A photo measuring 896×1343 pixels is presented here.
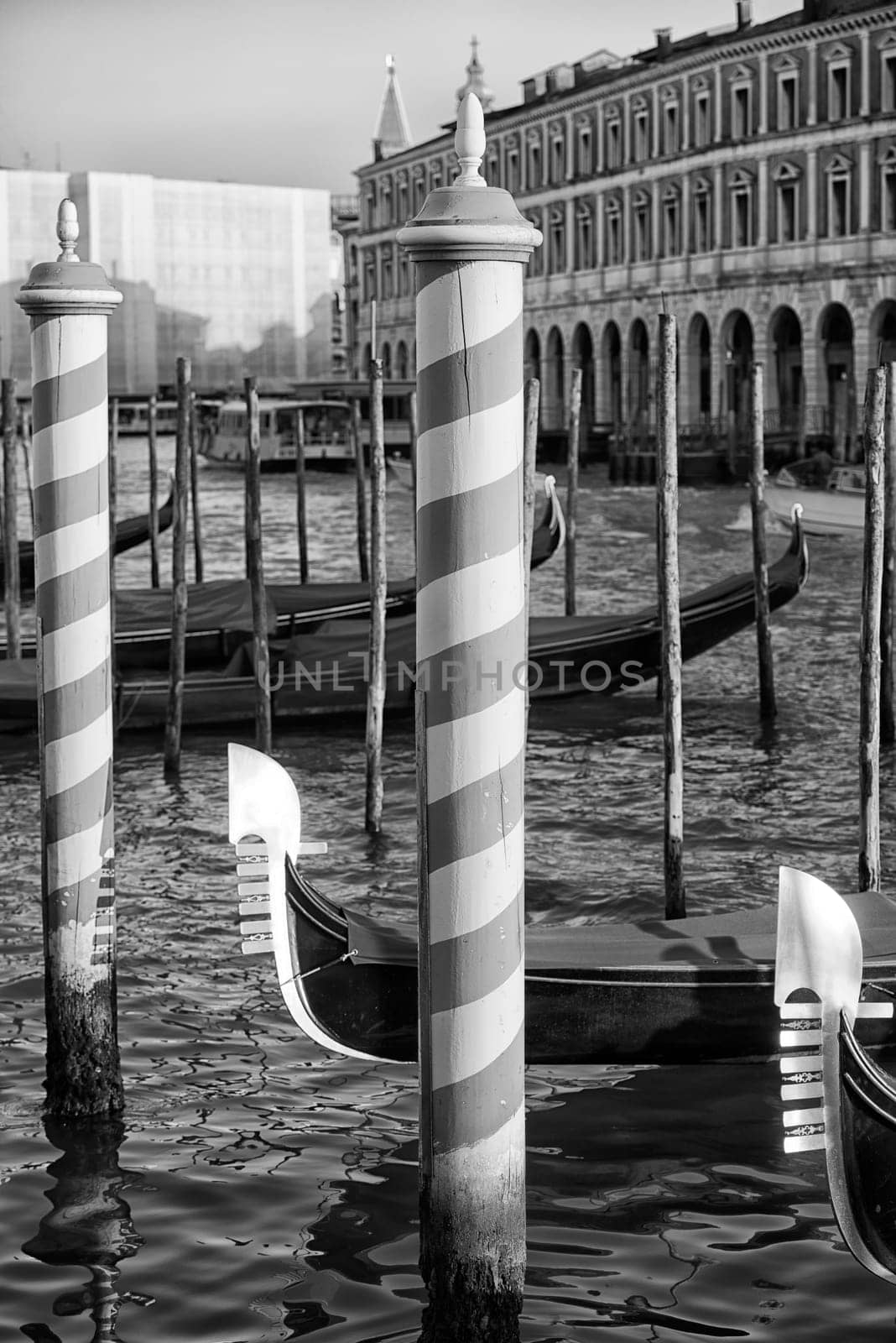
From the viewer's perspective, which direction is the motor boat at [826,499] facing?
to the viewer's left

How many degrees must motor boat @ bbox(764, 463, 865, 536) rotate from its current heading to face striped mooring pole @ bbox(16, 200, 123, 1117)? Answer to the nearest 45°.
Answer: approximately 90° to its left

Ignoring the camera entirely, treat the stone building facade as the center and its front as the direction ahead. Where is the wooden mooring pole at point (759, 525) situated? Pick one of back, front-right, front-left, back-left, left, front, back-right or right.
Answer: front-left

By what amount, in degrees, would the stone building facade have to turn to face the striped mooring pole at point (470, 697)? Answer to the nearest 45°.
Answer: approximately 45° to its left

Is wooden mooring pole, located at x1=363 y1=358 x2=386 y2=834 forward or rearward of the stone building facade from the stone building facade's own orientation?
forward

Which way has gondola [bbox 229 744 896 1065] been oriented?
to the viewer's left

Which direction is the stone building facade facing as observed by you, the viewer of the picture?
facing the viewer and to the left of the viewer

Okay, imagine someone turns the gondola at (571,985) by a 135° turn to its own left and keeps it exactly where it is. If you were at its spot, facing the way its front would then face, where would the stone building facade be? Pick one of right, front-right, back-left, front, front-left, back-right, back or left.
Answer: back-left

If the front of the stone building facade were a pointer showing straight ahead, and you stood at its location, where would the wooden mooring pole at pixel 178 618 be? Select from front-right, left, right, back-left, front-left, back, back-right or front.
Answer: front-left
